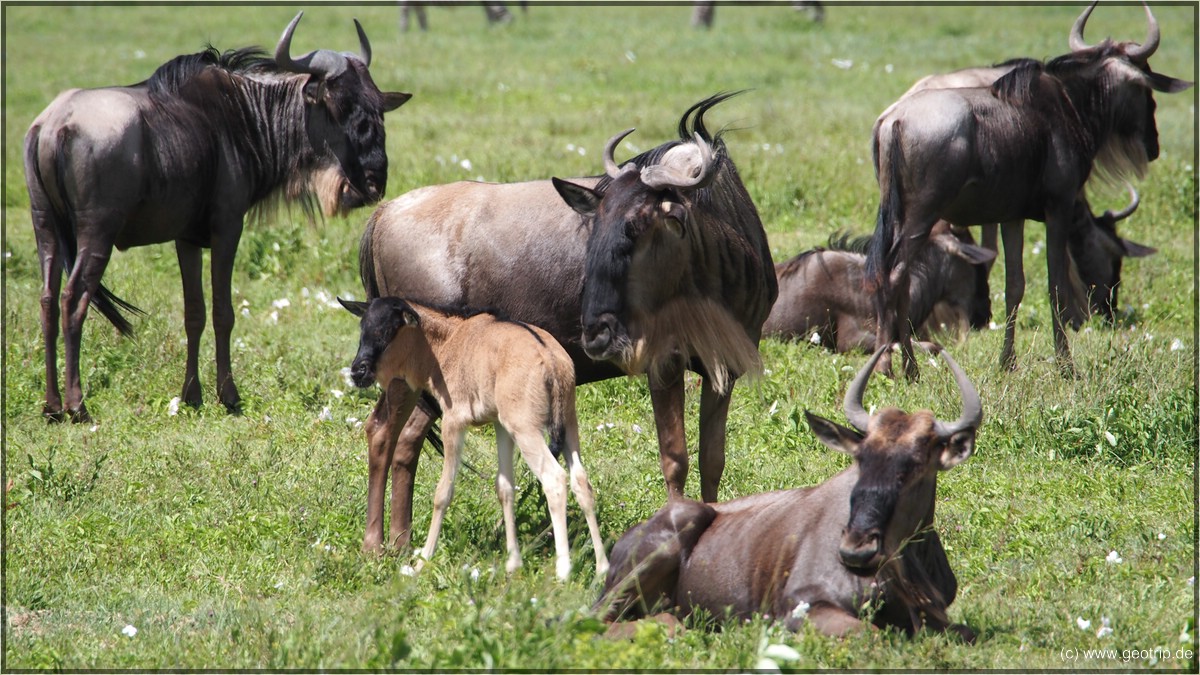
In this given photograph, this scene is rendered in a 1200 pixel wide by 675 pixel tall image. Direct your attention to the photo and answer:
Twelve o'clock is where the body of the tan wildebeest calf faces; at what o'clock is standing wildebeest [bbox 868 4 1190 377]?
The standing wildebeest is roughly at 3 o'clock from the tan wildebeest calf.

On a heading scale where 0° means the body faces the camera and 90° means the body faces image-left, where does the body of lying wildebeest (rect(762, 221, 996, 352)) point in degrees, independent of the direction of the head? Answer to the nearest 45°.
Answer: approximately 270°

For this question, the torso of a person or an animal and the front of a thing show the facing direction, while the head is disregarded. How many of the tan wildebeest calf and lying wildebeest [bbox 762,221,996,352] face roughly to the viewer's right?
1

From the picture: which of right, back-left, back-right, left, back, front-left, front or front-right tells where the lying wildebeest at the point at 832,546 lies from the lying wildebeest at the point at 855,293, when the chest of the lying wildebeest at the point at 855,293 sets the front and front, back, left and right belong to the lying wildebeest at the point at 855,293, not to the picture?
right

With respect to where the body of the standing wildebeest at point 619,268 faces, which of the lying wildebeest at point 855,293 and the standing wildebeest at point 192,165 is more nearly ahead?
the lying wildebeest

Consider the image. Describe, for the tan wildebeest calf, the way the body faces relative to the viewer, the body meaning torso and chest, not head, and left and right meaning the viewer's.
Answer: facing away from the viewer and to the left of the viewer

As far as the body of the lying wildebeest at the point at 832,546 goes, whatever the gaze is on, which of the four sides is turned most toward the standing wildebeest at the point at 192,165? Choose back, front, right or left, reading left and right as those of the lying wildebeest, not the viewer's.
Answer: back

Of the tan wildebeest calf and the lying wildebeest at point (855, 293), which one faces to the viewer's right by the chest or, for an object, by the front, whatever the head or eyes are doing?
the lying wildebeest

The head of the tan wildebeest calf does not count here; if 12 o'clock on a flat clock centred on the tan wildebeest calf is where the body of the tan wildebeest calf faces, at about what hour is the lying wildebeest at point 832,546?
The lying wildebeest is roughly at 6 o'clock from the tan wildebeest calf.

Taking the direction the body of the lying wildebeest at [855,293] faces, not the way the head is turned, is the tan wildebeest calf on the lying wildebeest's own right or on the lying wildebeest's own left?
on the lying wildebeest's own right

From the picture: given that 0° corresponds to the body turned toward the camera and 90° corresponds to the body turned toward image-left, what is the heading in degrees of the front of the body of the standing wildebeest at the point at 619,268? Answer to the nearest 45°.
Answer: approximately 270°

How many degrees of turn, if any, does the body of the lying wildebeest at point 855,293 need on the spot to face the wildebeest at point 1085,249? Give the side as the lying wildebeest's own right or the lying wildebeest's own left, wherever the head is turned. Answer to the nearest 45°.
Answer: approximately 45° to the lying wildebeest's own left
